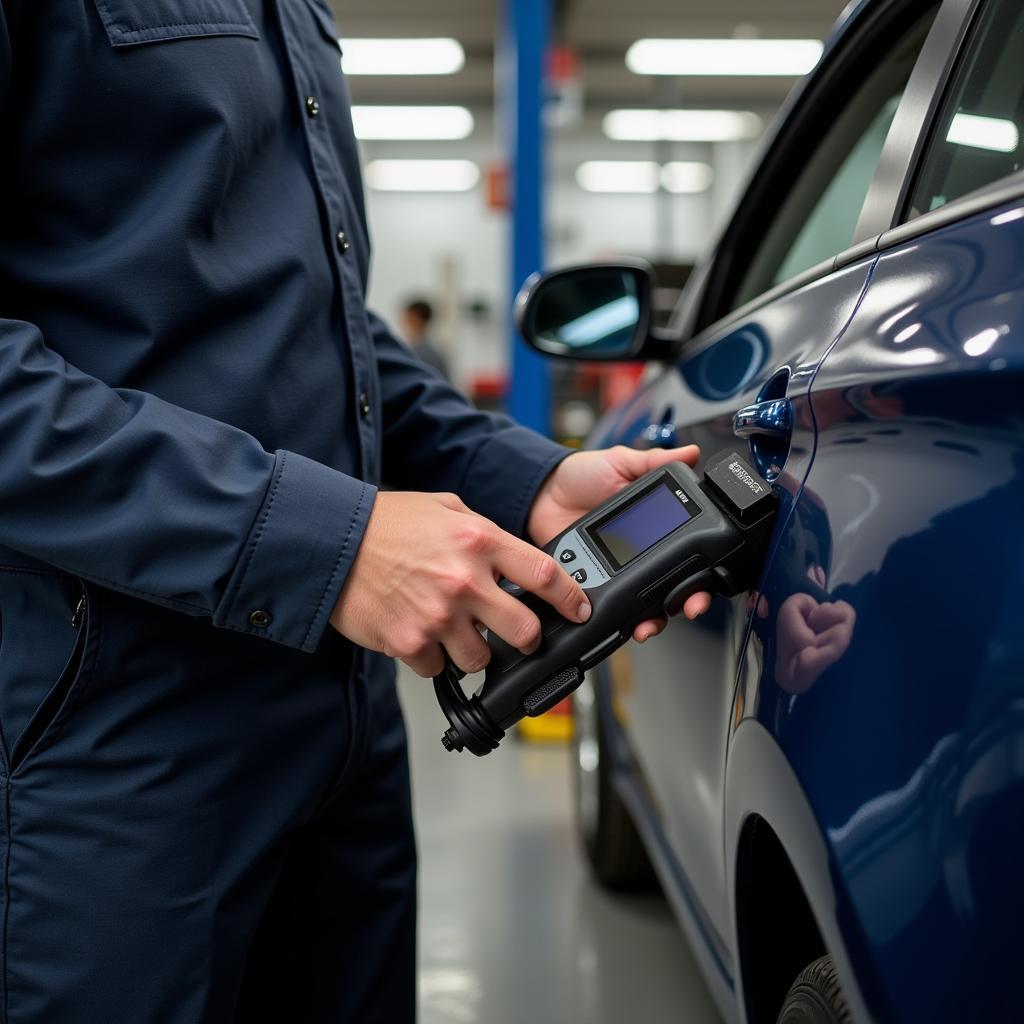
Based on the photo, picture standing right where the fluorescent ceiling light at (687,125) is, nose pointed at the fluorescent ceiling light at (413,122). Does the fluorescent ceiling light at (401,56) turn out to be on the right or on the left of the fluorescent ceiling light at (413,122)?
left

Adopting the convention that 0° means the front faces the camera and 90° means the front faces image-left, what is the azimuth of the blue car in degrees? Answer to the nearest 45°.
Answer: approximately 135°
